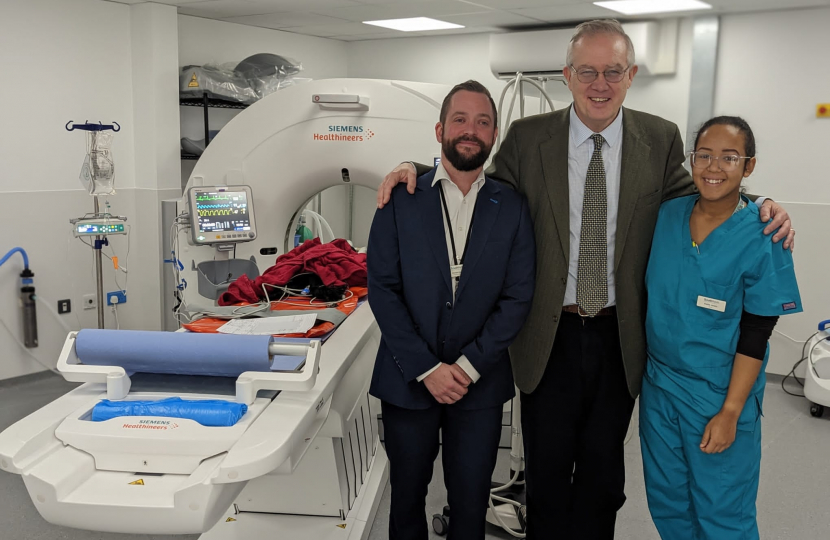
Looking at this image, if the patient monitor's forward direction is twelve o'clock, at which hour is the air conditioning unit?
The air conditioning unit is roughly at 8 o'clock from the patient monitor.

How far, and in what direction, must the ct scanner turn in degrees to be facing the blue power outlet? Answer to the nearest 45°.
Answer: approximately 135° to its right

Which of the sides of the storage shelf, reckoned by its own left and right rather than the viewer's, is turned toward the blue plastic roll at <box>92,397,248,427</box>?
front

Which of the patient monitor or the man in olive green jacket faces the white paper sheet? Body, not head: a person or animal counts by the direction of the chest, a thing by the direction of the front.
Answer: the patient monitor

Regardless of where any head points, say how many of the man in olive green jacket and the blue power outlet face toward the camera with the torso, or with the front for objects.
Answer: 2

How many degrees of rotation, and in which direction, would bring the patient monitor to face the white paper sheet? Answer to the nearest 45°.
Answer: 0° — it already faces it

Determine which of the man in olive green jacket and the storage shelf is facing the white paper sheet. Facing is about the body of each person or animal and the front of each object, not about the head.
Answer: the storage shelf

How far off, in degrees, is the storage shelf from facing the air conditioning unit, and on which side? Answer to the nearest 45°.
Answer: approximately 90° to its left

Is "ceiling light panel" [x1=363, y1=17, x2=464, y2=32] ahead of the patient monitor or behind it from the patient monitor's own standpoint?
behind

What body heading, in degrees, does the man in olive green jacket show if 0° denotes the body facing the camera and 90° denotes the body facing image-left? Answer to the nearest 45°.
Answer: approximately 0°

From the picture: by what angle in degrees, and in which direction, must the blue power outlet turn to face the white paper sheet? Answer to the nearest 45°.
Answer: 0° — it already faces it

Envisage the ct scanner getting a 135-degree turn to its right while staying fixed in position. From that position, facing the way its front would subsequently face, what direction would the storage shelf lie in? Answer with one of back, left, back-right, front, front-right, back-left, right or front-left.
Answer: front
